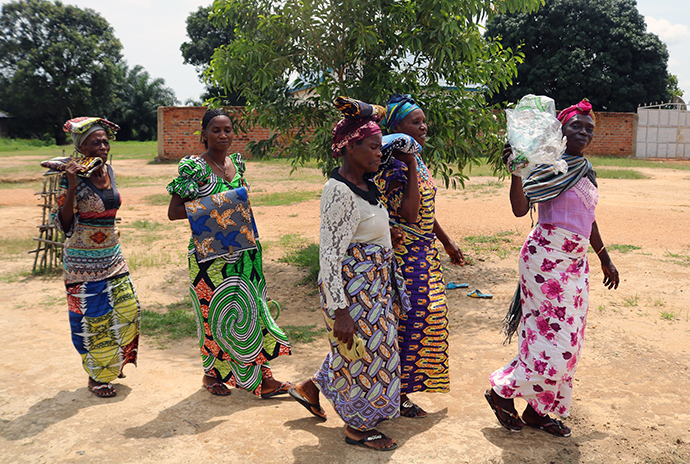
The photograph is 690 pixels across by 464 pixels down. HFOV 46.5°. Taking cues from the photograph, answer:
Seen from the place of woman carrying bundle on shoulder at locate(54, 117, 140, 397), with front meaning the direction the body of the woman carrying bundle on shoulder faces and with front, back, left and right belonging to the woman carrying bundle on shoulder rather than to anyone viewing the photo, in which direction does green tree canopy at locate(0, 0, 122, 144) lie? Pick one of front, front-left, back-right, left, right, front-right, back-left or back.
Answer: back-left

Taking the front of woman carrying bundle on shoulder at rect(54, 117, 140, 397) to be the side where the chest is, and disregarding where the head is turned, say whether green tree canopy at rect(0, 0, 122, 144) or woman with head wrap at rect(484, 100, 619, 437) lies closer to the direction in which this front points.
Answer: the woman with head wrap

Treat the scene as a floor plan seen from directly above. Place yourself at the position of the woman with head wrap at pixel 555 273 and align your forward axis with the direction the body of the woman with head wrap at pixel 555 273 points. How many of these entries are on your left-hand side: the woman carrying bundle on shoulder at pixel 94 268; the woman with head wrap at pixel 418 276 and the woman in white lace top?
0

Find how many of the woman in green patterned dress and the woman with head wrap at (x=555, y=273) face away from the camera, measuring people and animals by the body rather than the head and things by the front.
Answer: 0

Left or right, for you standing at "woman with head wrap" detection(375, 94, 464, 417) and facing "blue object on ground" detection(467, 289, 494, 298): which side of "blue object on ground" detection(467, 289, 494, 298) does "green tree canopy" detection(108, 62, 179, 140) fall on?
left

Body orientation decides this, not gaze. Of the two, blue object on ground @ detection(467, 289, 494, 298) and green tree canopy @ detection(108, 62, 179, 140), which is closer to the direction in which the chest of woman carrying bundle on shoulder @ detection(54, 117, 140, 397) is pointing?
the blue object on ground

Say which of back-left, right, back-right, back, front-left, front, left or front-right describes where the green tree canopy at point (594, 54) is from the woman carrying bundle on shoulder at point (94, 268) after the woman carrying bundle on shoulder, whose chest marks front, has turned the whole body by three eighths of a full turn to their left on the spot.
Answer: front-right

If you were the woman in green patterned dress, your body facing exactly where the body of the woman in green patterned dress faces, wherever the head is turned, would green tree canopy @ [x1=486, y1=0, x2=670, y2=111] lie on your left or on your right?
on your left

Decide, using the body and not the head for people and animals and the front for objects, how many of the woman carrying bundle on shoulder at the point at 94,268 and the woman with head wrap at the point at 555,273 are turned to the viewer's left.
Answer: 0

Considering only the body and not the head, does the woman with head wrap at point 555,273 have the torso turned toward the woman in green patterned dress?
no

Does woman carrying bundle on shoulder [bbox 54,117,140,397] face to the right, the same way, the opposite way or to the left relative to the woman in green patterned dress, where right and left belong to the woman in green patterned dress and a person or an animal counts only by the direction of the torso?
the same way

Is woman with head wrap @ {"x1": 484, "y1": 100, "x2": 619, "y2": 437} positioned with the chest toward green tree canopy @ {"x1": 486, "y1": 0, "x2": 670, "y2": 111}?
no

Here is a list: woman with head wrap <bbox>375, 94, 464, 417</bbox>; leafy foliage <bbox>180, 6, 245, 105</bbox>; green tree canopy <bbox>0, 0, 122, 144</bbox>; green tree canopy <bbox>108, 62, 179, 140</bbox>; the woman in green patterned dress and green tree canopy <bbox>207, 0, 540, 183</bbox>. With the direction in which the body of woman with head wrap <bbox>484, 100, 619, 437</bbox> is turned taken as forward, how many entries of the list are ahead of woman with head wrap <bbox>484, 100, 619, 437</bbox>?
0

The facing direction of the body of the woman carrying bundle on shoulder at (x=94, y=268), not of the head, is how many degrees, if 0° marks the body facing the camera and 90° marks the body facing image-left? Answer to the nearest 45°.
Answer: approximately 315°

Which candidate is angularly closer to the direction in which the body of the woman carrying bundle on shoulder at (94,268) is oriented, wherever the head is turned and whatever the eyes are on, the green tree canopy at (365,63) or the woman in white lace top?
the woman in white lace top

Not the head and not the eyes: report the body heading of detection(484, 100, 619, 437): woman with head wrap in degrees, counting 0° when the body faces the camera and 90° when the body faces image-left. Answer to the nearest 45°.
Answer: approximately 315°

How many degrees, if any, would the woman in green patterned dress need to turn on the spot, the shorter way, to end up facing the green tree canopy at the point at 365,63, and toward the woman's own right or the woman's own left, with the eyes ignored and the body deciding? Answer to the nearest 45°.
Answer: approximately 90° to the woman's own left

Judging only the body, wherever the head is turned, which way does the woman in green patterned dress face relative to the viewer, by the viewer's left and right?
facing the viewer and to the right of the viewer

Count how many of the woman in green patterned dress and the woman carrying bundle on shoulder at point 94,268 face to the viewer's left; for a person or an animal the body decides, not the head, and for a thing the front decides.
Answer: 0
